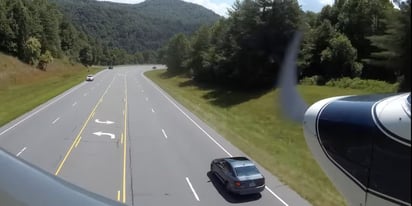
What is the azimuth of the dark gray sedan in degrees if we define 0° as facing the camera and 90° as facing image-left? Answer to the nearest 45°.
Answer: approximately 135°

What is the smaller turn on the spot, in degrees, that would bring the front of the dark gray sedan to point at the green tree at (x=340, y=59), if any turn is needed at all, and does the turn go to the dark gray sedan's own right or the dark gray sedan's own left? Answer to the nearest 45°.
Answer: approximately 45° to the dark gray sedan's own right
